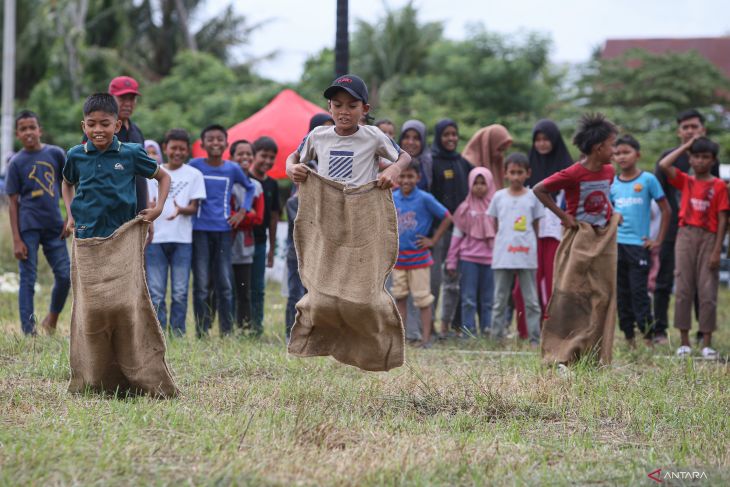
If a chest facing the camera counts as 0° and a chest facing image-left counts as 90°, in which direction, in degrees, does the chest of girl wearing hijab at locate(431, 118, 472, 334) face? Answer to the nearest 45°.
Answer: approximately 0°

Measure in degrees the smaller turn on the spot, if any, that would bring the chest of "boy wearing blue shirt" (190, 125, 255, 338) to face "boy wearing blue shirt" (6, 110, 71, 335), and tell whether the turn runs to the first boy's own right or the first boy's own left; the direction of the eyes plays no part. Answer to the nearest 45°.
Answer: approximately 90° to the first boy's own right

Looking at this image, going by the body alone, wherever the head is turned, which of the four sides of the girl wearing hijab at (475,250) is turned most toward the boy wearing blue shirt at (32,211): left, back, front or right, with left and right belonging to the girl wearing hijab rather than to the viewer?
right

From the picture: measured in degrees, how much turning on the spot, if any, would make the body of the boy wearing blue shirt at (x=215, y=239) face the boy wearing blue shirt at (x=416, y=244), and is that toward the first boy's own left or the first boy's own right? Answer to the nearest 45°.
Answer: approximately 90° to the first boy's own left

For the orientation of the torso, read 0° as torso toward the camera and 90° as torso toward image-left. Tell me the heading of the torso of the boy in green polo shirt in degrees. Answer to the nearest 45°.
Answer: approximately 0°

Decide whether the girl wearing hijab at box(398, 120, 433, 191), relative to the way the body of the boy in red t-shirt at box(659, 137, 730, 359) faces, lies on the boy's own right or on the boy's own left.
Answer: on the boy's own right
